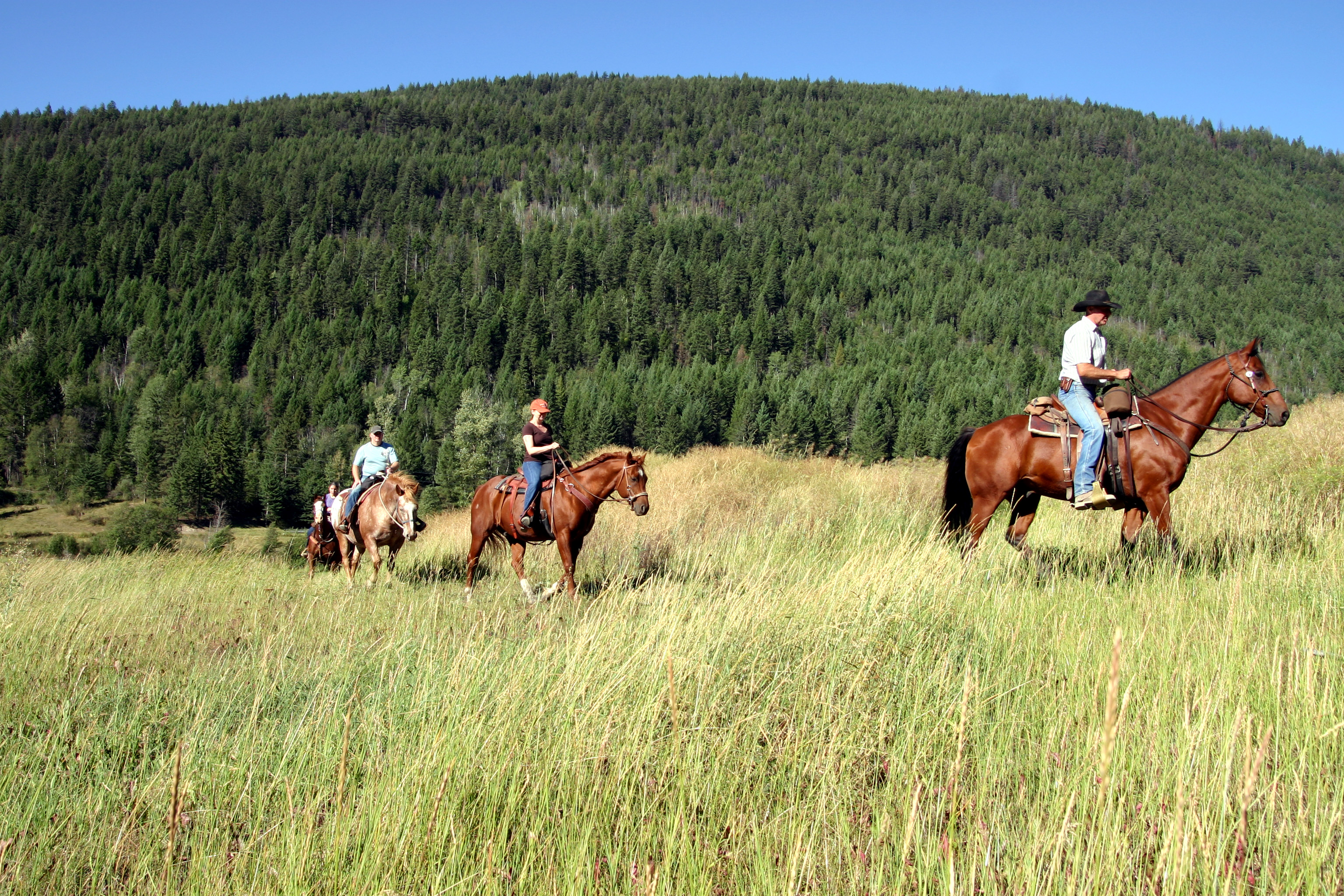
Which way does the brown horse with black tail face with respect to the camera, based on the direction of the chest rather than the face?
to the viewer's right

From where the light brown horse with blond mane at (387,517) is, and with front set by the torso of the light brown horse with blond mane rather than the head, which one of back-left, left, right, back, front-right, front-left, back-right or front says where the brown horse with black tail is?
front

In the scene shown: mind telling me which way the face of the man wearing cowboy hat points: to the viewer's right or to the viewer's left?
to the viewer's right

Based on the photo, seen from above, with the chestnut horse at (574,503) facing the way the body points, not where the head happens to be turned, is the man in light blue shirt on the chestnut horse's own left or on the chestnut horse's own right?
on the chestnut horse's own left

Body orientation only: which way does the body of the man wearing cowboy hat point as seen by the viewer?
to the viewer's right

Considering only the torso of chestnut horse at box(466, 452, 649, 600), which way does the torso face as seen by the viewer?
to the viewer's right

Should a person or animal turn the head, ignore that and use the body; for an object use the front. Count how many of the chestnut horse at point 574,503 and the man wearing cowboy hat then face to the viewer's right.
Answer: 2

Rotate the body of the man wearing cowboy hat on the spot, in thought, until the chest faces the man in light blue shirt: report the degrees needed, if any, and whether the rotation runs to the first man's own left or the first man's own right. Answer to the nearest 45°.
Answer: approximately 180°

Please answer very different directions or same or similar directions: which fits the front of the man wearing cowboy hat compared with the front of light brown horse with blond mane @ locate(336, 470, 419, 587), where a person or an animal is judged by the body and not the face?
same or similar directions

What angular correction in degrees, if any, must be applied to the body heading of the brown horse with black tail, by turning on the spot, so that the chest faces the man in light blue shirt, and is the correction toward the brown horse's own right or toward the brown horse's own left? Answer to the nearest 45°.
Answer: approximately 180°
